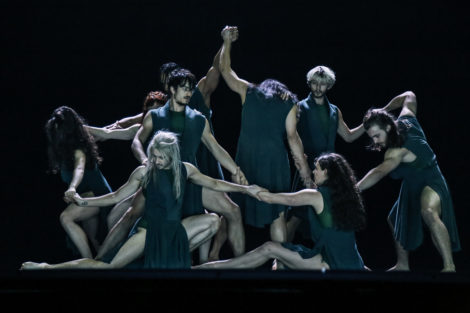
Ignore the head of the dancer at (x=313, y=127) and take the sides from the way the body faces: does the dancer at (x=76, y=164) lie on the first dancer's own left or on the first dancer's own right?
on the first dancer's own right

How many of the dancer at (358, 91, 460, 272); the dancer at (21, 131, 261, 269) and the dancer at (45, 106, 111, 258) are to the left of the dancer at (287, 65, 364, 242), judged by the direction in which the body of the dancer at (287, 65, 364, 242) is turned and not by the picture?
1

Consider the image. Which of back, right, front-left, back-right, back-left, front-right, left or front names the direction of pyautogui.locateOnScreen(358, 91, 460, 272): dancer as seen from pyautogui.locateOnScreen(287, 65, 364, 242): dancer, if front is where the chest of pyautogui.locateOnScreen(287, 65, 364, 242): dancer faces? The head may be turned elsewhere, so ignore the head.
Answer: left

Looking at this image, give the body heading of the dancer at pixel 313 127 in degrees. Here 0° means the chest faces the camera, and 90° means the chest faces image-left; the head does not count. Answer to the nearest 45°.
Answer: approximately 0°

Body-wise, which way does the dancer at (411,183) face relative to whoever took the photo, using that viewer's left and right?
facing the viewer and to the left of the viewer

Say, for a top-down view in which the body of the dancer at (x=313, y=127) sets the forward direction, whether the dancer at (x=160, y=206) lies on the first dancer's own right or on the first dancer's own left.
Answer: on the first dancer's own right

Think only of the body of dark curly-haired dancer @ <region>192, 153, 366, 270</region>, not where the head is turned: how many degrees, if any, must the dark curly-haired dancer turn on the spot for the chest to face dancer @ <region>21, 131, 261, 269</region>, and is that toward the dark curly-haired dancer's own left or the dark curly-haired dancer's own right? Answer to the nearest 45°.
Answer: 0° — they already face them

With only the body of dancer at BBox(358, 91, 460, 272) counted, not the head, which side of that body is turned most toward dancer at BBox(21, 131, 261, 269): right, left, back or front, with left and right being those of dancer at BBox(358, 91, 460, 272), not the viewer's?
front

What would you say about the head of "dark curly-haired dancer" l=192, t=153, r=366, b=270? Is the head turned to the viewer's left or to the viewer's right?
to the viewer's left

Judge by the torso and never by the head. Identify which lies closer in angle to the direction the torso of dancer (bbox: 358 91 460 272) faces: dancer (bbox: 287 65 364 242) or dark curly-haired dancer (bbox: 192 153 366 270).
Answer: the dark curly-haired dancer

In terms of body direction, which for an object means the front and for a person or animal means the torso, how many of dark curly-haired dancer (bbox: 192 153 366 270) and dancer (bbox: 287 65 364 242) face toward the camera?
1

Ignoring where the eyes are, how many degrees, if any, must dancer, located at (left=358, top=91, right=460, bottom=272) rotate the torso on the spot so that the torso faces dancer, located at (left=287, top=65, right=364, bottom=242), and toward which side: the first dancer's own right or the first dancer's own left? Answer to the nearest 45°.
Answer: approximately 45° to the first dancer's own right

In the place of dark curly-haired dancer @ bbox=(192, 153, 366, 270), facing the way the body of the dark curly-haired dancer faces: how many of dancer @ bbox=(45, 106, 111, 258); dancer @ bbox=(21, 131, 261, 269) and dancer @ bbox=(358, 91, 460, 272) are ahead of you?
2

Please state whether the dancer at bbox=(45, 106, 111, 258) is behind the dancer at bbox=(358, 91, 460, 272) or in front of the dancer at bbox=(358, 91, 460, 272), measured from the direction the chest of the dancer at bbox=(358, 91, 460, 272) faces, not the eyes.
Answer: in front

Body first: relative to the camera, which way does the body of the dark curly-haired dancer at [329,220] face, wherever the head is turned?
to the viewer's left

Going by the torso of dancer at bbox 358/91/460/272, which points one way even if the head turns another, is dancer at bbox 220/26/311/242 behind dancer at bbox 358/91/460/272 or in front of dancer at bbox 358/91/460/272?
in front
